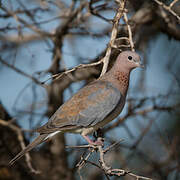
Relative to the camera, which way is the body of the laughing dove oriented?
to the viewer's right
